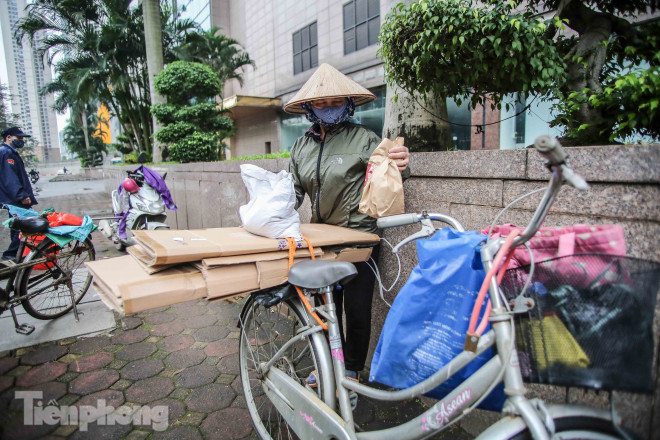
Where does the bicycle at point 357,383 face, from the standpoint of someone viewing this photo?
facing the viewer and to the right of the viewer

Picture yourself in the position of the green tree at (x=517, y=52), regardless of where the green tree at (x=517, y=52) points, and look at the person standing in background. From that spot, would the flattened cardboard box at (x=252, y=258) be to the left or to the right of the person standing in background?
left

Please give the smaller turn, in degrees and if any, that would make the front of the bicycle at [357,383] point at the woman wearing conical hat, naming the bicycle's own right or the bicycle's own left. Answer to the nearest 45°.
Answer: approximately 135° to the bicycle's own left

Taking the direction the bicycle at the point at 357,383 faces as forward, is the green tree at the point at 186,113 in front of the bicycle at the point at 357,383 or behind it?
behind

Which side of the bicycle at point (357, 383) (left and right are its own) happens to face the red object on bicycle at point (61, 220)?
back

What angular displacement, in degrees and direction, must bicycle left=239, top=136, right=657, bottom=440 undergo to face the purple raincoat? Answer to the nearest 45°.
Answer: approximately 180°

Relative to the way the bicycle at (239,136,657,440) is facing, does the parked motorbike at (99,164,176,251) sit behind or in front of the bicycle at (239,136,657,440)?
behind

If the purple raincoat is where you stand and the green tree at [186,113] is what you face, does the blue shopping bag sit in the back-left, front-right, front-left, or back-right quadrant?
back-right
